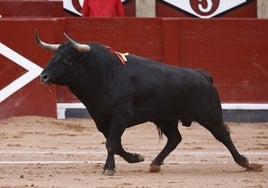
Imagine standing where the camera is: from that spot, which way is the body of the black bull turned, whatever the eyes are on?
to the viewer's left

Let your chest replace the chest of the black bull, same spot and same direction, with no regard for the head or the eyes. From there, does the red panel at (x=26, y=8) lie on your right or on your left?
on your right
